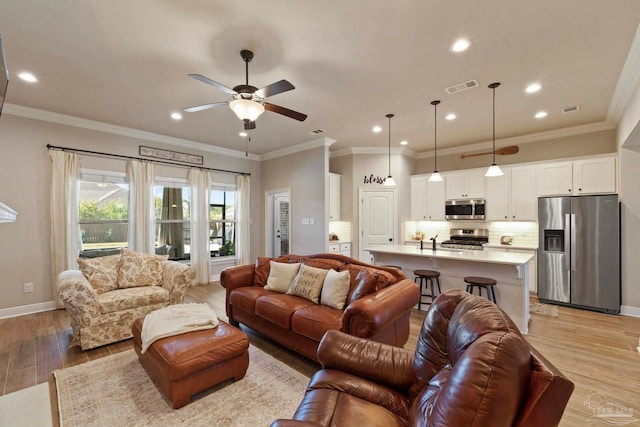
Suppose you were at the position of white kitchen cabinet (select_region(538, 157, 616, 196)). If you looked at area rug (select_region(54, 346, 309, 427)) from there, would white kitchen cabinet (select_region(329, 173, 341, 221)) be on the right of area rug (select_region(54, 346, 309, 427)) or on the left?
right

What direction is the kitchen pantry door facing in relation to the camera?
toward the camera

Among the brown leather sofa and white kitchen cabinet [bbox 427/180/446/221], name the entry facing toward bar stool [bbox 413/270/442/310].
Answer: the white kitchen cabinet

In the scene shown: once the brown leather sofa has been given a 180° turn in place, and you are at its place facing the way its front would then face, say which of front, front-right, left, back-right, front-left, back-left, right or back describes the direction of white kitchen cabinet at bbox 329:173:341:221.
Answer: front-left

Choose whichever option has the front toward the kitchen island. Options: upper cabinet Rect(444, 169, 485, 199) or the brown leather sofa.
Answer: the upper cabinet

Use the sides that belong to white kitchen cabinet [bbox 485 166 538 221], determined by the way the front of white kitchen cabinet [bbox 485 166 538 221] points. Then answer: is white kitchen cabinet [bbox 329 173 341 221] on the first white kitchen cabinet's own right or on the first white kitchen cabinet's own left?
on the first white kitchen cabinet's own right

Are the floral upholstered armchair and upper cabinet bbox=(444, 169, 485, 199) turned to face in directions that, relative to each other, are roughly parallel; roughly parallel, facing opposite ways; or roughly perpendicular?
roughly perpendicular

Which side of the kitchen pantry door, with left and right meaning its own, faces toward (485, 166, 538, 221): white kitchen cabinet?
left

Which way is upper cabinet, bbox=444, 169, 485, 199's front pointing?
toward the camera

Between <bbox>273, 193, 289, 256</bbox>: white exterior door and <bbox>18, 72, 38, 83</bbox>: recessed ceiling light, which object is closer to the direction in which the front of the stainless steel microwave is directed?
the recessed ceiling light

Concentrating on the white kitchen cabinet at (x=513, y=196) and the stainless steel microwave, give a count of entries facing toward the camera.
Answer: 2

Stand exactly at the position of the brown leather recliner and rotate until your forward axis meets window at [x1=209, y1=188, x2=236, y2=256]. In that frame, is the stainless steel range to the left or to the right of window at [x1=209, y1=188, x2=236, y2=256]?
right

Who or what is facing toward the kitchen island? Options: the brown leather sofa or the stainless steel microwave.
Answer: the stainless steel microwave

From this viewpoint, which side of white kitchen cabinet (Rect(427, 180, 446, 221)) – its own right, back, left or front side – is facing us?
front

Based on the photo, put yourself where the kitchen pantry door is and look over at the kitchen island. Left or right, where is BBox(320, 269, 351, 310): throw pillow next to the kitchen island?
right
